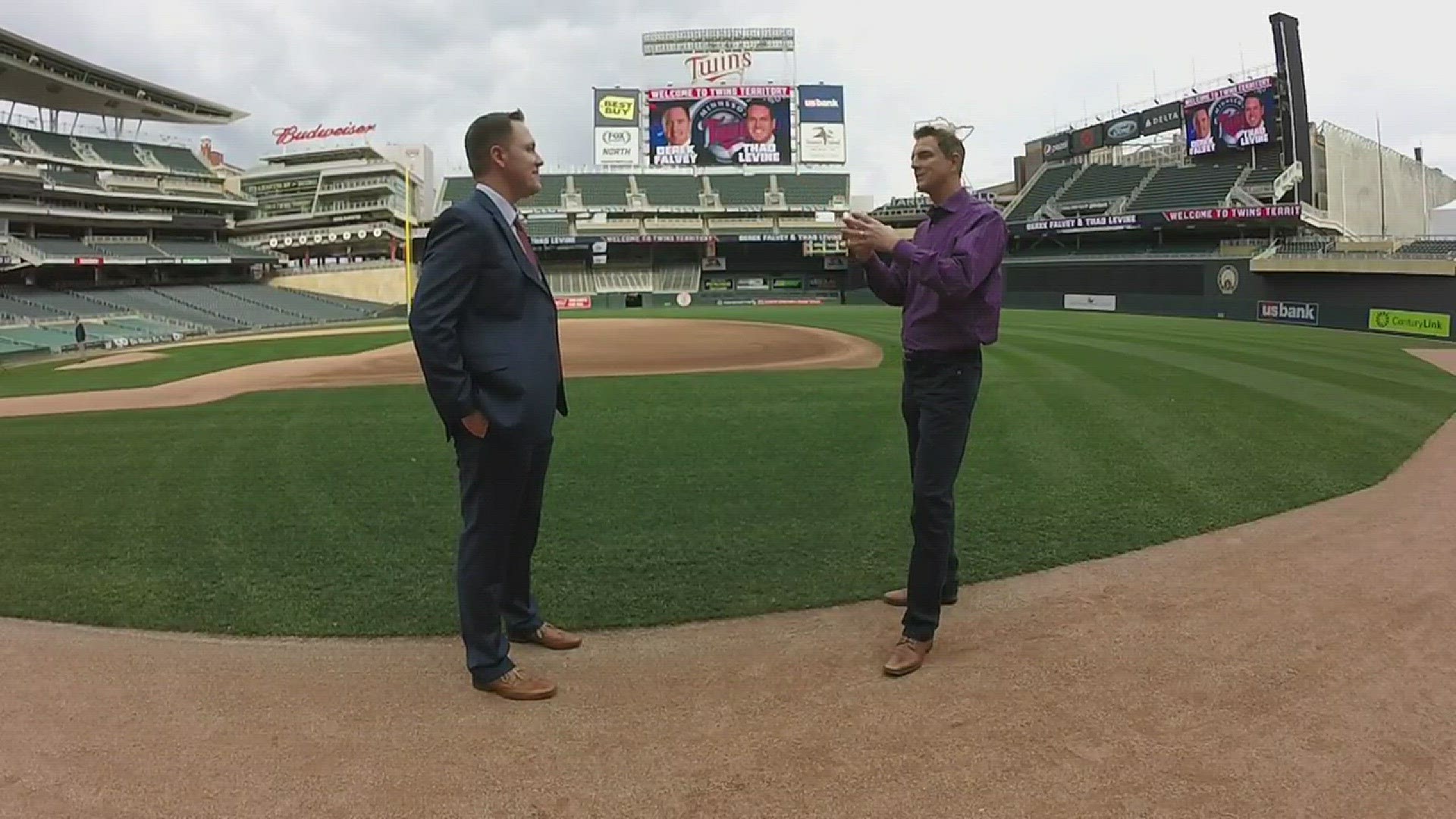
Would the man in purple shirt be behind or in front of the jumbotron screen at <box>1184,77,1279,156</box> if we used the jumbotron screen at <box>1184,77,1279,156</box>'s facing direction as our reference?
in front

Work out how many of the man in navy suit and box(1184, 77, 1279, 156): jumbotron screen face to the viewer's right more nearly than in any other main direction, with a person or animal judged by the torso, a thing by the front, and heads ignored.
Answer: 1

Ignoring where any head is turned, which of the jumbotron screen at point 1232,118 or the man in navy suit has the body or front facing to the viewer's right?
the man in navy suit

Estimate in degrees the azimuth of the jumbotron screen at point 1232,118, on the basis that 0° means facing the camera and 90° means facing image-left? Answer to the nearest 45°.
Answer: approximately 45°

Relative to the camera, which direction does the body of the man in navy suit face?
to the viewer's right

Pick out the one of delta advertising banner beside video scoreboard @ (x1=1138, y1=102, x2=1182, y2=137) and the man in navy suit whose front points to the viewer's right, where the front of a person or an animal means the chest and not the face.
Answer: the man in navy suit

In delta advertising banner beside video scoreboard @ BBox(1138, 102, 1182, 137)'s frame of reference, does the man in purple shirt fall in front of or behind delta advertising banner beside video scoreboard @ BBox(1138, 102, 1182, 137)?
in front

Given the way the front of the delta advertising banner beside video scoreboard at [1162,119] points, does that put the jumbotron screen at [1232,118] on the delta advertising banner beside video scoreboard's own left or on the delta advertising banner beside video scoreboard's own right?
on the delta advertising banner beside video scoreboard's own left

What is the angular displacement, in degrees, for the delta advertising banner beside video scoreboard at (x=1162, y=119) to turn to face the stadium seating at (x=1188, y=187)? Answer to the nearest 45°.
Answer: approximately 45° to its left

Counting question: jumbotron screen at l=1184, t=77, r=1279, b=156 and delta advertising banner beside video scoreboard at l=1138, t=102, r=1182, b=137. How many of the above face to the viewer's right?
0

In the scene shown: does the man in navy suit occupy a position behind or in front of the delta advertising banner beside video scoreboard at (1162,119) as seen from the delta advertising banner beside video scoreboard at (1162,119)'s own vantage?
in front
